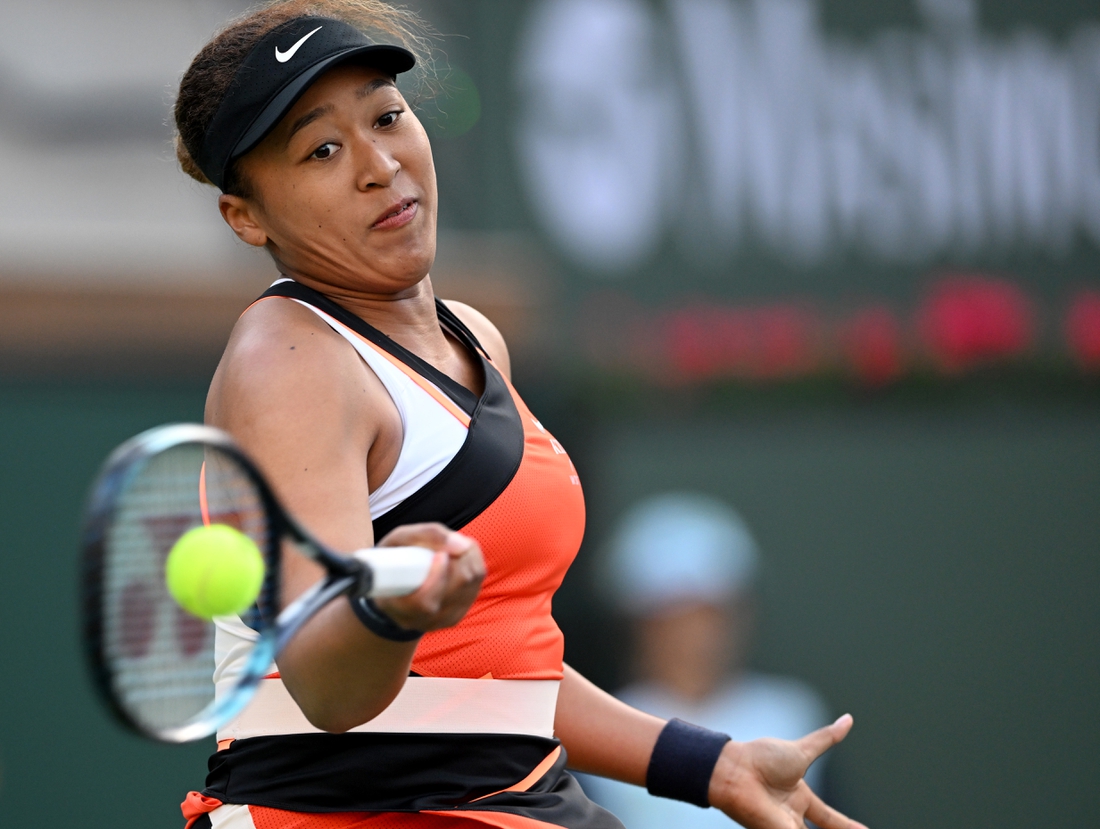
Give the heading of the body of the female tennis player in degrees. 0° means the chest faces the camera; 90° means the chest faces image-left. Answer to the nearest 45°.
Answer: approximately 315°

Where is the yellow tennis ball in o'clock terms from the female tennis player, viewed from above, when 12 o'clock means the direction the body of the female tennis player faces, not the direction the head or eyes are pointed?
The yellow tennis ball is roughly at 2 o'clock from the female tennis player.

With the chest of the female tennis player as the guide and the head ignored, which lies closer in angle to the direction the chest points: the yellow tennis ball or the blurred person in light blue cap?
the yellow tennis ball

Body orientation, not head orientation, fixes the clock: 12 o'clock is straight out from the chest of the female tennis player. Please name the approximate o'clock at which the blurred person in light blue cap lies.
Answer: The blurred person in light blue cap is roughly at 8 o'clock from the female tennis player.
